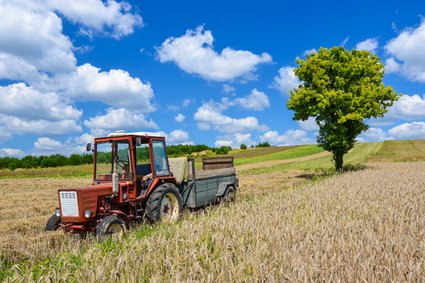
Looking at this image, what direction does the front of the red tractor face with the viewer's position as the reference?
facing the viewer and to the left of the viewer

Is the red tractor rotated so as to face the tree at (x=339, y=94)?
no
